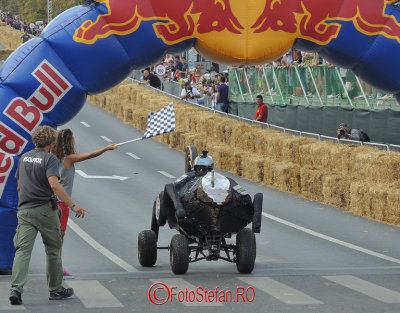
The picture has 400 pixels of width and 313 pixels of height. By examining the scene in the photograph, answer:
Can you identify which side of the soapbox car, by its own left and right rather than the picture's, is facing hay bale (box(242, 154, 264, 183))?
back

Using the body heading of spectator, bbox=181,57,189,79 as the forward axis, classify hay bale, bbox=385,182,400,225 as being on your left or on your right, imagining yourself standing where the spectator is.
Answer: on your left

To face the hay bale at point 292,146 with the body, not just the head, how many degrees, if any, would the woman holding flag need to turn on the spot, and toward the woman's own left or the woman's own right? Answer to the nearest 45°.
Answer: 0° — they already face it

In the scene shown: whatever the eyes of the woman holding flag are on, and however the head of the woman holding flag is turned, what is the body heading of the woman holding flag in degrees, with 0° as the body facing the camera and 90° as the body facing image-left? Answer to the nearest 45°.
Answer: approximately 225°

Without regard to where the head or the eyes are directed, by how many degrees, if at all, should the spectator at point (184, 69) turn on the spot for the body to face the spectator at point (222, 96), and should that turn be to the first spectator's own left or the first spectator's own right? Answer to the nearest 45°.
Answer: approximately 45° to the first spectator's own left
